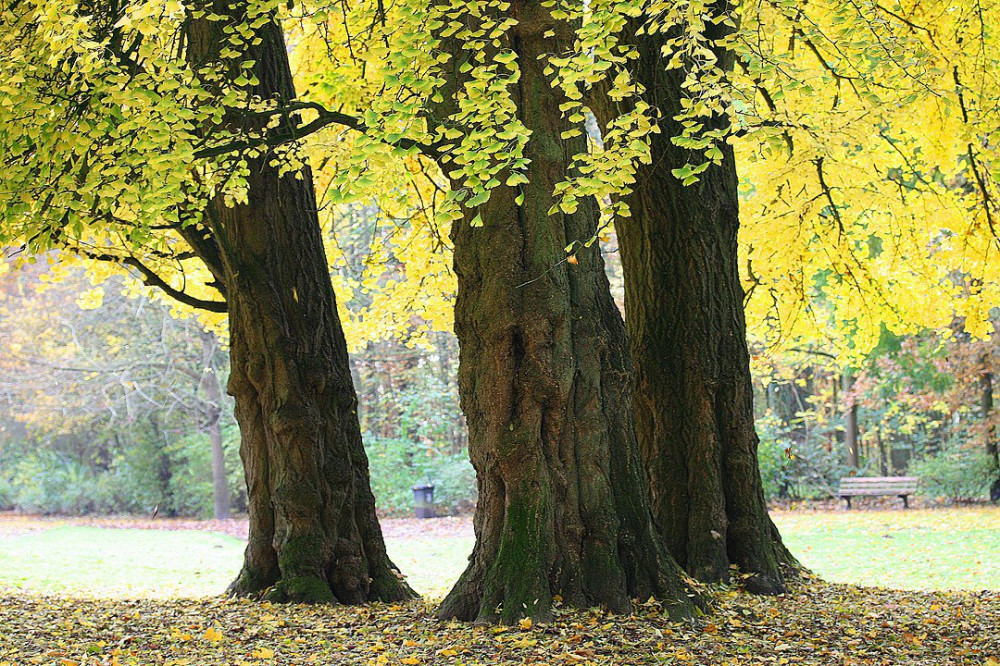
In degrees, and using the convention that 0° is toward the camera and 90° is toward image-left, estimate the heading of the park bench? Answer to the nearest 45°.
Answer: approximately 0°

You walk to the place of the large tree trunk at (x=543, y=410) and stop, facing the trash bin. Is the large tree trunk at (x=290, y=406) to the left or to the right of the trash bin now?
left

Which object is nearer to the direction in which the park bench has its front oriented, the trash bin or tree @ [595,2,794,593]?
the tree

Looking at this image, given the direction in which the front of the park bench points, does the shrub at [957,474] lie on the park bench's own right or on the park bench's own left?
on the park bench's own left

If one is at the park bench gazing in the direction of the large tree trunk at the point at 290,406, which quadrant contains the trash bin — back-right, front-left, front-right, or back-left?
front-right

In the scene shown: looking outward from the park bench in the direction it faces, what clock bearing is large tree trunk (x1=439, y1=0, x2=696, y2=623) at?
The large tree trunk is roughly at 12 o'clock from the park bench.

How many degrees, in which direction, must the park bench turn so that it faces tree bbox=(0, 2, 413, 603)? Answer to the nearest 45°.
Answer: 0° — it already faces it

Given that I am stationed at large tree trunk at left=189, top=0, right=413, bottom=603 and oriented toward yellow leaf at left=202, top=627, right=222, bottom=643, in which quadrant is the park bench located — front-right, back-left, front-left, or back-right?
back-left

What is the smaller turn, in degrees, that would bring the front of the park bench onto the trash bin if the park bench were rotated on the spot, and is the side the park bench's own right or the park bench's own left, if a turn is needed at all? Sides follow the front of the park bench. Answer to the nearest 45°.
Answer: approximately 90° to the park bench's own right

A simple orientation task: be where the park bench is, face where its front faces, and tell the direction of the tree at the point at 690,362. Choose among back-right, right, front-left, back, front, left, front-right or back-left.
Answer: front

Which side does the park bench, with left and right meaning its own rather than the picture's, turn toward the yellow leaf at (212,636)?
front

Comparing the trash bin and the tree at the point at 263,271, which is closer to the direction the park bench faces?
the tree
